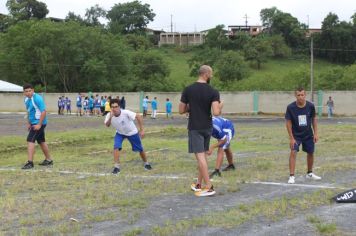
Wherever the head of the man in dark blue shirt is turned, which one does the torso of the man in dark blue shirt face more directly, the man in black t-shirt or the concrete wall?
the man in black t-shirt

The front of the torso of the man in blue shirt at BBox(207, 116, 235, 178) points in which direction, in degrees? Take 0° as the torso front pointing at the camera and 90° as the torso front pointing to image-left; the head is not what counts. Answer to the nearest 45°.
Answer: approximately 45°

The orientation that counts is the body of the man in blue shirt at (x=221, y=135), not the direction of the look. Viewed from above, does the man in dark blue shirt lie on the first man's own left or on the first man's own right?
on the first man's own left

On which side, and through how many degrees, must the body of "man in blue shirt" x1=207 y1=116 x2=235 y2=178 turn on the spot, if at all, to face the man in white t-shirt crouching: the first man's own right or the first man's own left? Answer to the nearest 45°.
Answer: approximately 45° to the first man's own right

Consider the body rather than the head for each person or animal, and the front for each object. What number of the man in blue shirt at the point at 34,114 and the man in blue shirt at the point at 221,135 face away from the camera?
0

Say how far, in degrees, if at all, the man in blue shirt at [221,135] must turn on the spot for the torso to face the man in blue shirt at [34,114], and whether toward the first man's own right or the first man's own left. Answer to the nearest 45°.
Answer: approximately 45° to the first man's own right

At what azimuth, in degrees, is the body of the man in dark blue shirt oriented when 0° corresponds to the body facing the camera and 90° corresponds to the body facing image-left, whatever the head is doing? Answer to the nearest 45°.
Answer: approximately 0°
